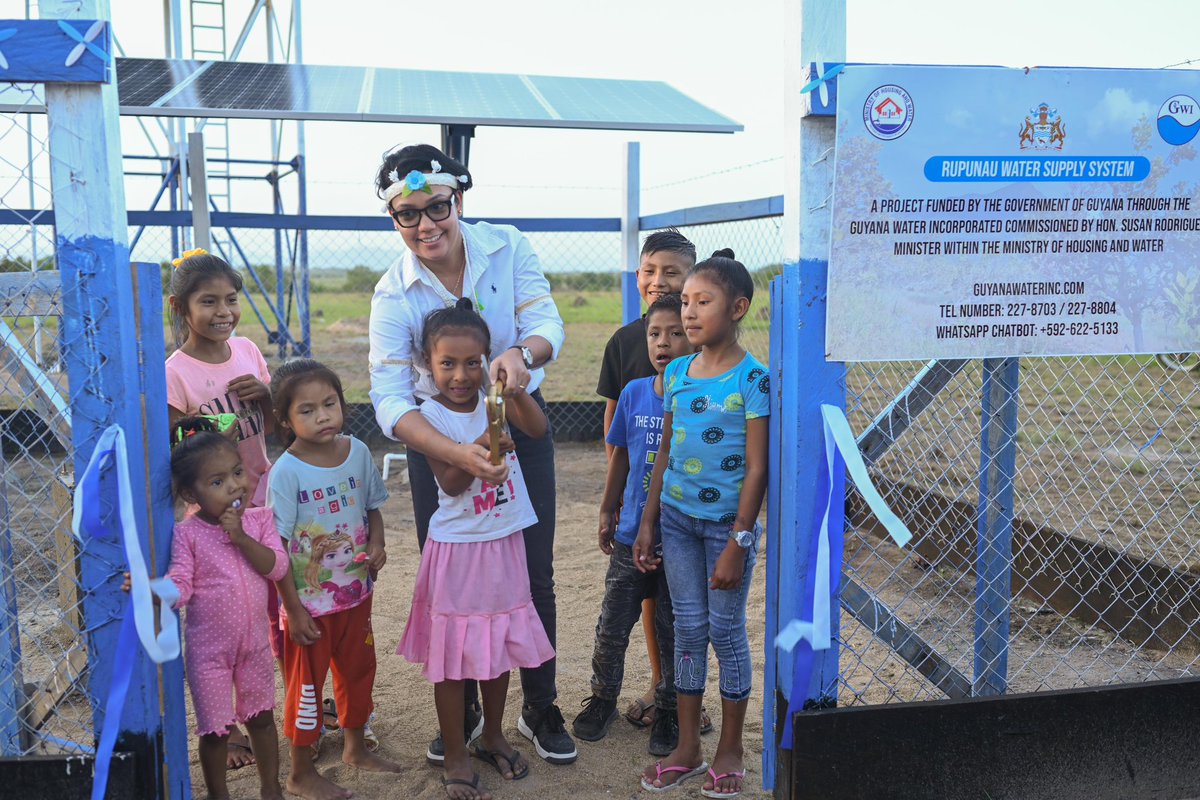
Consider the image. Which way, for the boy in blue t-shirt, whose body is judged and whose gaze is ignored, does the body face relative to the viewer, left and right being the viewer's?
facing the viewer

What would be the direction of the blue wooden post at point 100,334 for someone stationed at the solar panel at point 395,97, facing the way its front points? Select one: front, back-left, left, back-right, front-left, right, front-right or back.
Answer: front

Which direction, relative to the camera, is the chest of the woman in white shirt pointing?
toward the camera

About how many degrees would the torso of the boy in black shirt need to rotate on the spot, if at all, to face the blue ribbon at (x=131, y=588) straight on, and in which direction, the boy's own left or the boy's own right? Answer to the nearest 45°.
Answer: approximately 45° to the boy's own right

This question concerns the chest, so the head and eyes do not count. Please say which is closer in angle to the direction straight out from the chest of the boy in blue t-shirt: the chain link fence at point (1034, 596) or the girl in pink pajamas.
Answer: the girl in pink pajamas

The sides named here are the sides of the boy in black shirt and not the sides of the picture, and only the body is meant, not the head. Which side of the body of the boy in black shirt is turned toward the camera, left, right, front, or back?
front

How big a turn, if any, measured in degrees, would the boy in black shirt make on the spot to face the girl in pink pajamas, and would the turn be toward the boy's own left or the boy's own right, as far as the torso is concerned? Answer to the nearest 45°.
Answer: approximately 45° to the boy's own right

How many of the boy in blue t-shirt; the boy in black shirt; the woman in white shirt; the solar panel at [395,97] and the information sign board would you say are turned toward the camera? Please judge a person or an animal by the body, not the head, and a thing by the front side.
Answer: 5

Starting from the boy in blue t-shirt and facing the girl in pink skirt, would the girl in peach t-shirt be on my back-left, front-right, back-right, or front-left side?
front-right

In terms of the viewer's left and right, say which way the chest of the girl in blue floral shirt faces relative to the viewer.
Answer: facing the viewer and to the left of the viewer

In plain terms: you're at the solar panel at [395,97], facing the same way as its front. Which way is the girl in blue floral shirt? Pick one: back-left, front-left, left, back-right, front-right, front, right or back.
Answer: front

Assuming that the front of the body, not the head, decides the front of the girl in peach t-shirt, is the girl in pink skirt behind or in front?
in front
